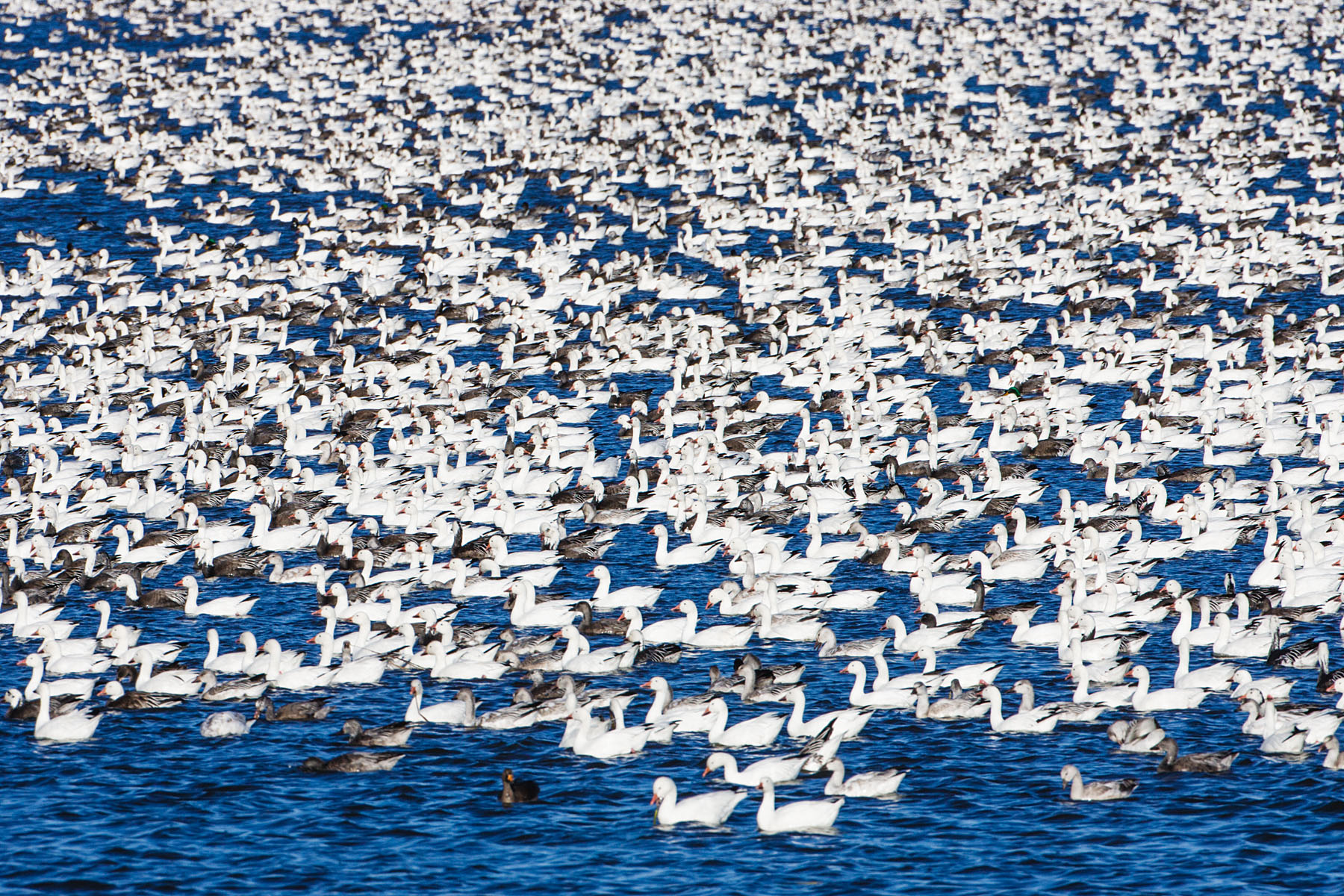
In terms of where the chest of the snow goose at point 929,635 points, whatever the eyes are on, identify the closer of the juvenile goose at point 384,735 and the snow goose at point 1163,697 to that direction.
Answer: the juvenile goose

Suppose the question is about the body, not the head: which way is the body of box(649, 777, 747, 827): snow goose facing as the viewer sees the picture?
to the viewer's left

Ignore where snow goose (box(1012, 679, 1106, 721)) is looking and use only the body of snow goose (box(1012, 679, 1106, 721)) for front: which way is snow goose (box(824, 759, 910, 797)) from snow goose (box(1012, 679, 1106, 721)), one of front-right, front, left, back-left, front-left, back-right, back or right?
front-left

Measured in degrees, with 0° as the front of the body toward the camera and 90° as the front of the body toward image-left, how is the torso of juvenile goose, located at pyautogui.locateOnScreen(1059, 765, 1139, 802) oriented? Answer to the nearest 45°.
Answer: approximately 90°

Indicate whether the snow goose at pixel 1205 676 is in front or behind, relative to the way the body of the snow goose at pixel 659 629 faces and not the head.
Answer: behind

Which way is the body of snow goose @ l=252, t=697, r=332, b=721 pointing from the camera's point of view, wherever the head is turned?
to the viewer's left

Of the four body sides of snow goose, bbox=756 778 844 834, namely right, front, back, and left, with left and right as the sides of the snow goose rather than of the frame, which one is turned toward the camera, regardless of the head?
left

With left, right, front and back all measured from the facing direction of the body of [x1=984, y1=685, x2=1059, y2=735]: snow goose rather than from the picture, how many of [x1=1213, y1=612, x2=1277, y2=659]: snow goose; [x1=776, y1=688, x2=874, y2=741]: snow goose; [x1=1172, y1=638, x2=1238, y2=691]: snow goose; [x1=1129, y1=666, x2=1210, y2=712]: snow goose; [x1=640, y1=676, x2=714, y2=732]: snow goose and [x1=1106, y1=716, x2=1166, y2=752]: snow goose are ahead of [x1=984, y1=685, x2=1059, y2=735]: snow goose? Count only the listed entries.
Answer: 2

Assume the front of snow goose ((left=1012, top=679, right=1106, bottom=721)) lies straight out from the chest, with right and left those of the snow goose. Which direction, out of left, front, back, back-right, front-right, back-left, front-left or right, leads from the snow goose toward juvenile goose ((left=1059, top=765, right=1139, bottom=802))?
left

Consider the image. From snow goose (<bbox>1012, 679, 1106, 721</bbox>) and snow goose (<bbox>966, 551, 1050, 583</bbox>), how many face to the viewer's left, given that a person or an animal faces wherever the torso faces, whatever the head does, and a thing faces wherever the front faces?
2

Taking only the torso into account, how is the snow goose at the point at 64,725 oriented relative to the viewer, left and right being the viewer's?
facing to the left of the viewer

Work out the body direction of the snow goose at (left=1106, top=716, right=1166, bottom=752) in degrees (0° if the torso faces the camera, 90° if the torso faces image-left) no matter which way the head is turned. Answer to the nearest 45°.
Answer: approximately 90°
